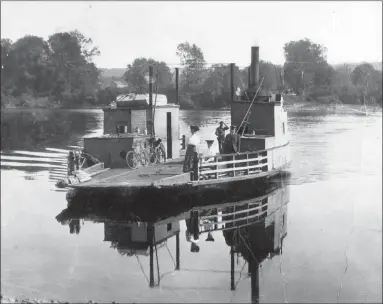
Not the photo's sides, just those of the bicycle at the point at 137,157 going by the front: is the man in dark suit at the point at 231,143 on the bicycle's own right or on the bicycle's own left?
on the bicycle's own left
